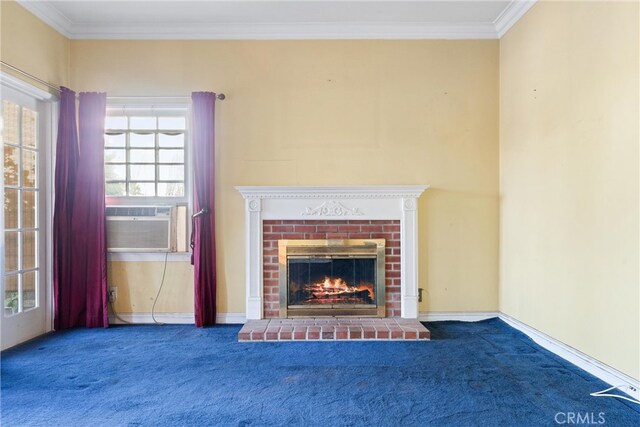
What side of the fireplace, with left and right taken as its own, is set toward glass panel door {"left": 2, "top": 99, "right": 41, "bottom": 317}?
right

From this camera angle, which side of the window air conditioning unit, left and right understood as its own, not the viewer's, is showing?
front

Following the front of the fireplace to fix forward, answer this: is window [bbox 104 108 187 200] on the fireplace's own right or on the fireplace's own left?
on the fireplace's own right

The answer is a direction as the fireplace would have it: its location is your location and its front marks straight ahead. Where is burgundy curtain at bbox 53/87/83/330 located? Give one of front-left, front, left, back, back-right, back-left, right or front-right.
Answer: right

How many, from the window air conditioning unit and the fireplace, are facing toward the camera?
2

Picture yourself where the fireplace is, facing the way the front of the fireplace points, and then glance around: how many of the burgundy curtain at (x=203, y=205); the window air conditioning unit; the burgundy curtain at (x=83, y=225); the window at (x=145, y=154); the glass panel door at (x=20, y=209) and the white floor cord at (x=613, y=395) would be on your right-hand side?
5

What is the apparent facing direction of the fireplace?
toward the camera

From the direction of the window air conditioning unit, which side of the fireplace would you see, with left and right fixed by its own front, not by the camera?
right

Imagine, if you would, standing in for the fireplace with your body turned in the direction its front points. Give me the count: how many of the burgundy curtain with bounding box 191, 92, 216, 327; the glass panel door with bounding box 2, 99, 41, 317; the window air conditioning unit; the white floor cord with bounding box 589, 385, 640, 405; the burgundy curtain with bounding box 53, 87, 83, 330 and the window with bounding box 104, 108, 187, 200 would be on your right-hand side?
5

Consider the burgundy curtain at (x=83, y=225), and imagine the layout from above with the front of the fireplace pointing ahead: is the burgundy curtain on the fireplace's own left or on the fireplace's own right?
on the fireplace's own right

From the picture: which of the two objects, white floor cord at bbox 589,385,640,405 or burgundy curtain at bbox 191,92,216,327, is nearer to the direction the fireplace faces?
the white floor cord

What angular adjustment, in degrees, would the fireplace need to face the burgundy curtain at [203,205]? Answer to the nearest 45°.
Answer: approximately 90° to its right

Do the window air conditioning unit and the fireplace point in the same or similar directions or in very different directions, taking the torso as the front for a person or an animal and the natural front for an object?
same or similar directions

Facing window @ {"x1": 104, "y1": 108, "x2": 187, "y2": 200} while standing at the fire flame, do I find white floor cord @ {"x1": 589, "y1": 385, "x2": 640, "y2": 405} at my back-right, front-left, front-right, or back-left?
back-left

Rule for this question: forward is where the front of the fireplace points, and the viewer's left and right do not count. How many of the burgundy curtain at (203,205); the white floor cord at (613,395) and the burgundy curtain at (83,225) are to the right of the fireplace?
2

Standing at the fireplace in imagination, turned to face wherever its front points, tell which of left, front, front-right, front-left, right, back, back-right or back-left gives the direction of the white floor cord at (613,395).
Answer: front-left
